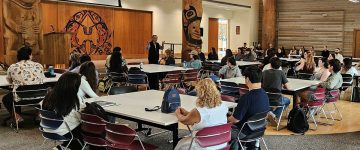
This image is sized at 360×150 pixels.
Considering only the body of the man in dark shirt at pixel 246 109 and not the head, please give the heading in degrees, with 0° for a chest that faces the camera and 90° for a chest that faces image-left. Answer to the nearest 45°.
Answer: approximately 135°

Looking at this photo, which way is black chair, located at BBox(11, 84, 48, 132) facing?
away from the camera

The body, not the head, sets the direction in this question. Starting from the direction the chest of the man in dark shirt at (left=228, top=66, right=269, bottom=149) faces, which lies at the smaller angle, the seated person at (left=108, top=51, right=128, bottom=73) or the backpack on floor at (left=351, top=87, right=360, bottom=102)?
the seated person

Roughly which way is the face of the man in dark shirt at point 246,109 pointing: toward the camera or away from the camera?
away from the camera

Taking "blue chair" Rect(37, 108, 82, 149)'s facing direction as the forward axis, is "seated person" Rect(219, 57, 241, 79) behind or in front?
in front

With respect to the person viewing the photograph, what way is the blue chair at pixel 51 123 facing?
facing away from the viewer and to the right of the viewer

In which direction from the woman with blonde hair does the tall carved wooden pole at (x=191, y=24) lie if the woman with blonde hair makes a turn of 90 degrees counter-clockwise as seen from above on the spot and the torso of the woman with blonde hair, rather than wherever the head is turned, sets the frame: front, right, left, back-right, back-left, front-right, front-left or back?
back-right
